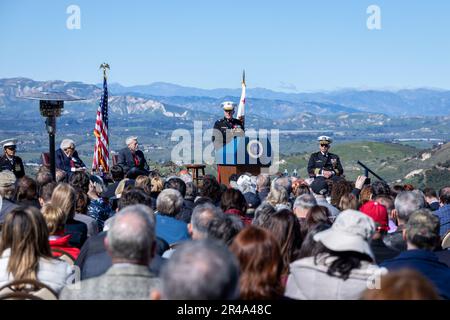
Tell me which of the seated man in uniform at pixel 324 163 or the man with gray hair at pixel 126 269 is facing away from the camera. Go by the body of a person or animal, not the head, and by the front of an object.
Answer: the man with gray hair

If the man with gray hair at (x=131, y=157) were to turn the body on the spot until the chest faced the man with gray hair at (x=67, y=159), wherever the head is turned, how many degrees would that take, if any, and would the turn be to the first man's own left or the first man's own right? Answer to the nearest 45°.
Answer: approximately 135° to the first man's own right

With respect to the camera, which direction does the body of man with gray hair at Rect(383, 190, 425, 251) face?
away from the camera

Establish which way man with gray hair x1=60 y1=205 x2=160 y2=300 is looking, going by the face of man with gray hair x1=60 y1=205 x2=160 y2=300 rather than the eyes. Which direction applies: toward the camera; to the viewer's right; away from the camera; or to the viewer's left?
away from the camera

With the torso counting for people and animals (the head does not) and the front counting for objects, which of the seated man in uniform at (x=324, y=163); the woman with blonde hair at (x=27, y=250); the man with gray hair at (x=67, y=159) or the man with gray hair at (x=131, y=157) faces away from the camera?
the woman with blonde hair

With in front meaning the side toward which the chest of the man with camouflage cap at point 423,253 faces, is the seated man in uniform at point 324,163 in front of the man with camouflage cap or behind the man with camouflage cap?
in front

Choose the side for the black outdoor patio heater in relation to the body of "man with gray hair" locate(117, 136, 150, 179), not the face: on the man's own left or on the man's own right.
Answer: on the man's own right

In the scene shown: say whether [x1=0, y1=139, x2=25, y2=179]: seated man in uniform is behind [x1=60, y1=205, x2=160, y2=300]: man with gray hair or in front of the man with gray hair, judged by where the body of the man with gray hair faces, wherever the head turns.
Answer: in front

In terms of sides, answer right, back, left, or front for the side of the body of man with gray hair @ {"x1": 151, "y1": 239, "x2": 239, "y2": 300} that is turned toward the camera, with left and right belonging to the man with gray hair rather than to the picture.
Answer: back

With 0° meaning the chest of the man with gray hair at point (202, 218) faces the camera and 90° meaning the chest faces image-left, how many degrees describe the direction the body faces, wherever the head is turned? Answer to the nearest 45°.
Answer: approximately 180°

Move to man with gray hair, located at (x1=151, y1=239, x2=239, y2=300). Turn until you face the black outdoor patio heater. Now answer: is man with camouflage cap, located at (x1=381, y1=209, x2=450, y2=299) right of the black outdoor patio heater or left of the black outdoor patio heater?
right

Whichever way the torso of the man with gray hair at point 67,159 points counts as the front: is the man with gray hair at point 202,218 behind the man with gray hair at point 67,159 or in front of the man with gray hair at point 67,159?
in front

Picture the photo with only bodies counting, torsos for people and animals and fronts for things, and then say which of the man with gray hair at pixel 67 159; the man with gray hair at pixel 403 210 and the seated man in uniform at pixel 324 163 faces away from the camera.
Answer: the man with gray hair at pixel 403 210

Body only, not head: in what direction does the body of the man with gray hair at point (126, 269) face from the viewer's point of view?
away from the camera

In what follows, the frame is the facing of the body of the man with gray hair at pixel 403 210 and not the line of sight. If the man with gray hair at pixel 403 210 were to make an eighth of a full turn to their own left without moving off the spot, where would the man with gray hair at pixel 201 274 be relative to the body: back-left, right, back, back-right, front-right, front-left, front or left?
back-left
